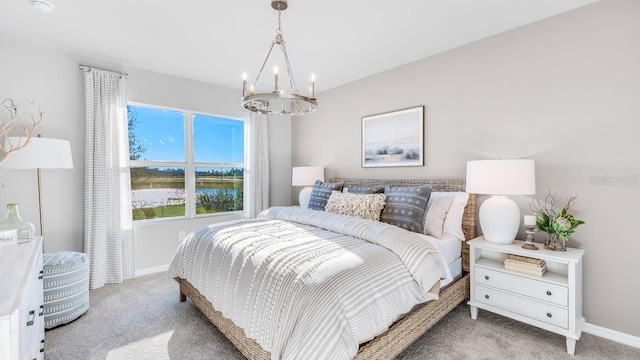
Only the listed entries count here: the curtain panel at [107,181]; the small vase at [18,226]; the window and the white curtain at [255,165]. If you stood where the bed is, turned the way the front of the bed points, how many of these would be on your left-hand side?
0

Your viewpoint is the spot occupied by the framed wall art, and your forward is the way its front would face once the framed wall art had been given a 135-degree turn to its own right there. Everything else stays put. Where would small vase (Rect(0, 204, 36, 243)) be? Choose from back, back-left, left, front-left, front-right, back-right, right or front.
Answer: back-left

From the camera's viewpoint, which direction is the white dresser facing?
to the viewer's right

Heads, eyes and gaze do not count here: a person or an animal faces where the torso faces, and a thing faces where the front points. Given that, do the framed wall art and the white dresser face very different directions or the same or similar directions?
very different directions

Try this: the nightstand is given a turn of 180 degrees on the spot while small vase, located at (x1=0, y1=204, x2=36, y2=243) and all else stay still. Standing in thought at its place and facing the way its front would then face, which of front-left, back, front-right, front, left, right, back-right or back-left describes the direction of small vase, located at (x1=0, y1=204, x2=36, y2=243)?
back

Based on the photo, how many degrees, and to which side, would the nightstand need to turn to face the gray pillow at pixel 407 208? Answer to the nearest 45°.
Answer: approximately 45° to its right

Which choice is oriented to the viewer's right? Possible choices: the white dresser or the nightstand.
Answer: the white dresser

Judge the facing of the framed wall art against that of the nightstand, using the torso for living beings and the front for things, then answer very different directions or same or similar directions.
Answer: same or similar directions

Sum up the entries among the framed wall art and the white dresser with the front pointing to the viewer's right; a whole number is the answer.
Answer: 1

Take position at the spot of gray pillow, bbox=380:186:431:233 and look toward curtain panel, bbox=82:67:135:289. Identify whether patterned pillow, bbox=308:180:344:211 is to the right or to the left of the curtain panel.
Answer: right

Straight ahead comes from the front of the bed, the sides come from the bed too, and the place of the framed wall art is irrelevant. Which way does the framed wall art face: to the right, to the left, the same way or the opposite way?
the same way

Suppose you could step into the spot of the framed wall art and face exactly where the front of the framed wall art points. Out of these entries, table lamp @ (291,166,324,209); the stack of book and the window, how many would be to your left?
1

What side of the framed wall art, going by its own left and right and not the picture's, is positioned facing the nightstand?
left

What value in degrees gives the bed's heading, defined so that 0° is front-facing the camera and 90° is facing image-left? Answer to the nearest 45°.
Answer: approximately 45°

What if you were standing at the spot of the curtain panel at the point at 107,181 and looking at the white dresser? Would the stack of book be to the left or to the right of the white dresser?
left

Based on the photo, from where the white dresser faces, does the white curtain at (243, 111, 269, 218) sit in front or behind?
in front

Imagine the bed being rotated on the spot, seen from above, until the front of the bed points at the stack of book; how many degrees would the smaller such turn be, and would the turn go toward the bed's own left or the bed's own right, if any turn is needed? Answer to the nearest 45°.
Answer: approximately 135° to the bed's own left
